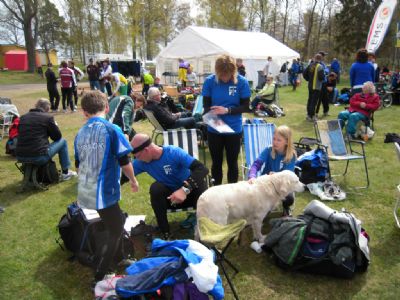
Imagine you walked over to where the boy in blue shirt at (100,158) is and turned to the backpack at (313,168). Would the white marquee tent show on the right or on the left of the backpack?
left

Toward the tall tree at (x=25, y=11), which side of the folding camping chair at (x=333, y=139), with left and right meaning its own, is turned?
back

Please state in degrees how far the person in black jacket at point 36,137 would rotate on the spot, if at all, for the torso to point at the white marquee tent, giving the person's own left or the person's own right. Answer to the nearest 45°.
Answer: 0° — they already face it

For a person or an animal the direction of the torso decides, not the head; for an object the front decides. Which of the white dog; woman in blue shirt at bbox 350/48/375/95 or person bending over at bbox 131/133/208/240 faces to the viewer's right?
the white dog

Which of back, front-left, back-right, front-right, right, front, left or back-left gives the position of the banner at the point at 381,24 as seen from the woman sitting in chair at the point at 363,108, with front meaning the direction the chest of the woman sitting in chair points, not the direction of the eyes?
back-right
